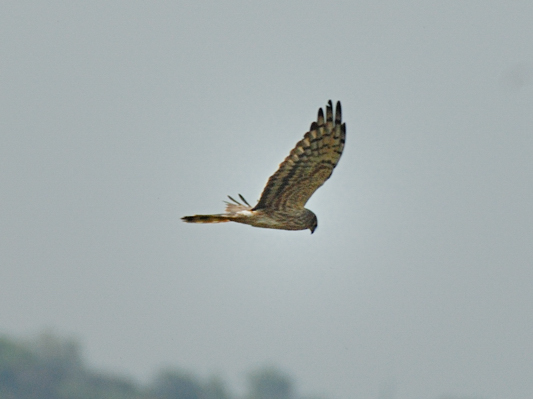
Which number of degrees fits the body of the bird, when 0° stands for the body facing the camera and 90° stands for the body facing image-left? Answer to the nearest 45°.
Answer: approximately 270°
